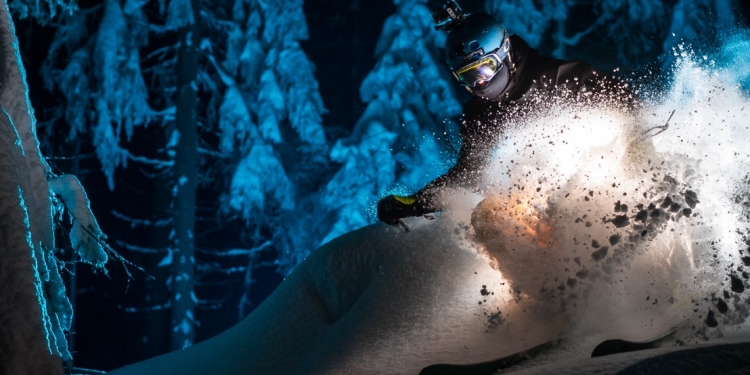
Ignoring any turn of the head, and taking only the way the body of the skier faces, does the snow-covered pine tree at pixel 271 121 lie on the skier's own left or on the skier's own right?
on the skier's own right

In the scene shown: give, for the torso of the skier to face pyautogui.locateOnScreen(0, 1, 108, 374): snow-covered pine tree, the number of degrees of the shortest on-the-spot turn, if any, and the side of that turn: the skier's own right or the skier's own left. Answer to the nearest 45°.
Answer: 0° — they already face it

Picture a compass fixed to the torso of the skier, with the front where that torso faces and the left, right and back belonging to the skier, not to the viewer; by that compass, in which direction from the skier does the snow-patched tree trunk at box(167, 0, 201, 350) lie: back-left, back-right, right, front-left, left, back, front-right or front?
right

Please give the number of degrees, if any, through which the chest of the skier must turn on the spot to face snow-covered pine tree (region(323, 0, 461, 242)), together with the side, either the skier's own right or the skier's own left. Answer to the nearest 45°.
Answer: approximately 135° to the skier's own right

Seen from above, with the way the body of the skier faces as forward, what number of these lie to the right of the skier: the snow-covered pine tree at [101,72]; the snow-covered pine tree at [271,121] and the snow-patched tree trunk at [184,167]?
3

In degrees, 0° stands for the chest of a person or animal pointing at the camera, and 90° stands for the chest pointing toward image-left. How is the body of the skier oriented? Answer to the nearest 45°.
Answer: approximately 45°

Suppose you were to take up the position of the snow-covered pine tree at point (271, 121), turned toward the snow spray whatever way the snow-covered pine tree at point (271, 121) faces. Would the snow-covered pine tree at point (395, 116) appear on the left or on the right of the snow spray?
left

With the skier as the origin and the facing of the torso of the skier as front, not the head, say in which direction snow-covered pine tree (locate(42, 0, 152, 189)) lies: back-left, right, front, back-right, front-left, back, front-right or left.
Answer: right
